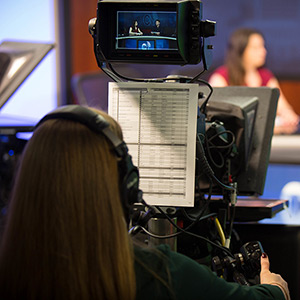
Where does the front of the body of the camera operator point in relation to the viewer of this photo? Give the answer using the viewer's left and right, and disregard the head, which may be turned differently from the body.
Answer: facing away from the viewer and to the right of the viewer

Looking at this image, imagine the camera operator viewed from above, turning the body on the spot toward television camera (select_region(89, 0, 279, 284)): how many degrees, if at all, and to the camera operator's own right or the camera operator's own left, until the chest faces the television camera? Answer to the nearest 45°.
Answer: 0° — they already face it

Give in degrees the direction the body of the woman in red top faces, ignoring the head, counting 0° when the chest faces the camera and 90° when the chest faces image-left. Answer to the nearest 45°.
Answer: approximately 315°

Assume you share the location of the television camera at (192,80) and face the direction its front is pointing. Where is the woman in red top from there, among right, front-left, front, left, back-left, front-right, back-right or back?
front-left

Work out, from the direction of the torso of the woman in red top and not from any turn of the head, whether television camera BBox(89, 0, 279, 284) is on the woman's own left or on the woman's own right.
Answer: on the woman's own right

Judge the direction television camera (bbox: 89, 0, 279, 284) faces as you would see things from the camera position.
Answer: facing away from the viewer and to the right of the viewer

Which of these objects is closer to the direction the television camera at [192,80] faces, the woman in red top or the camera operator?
the woman in red top

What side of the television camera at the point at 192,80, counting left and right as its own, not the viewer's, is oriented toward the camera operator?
back
